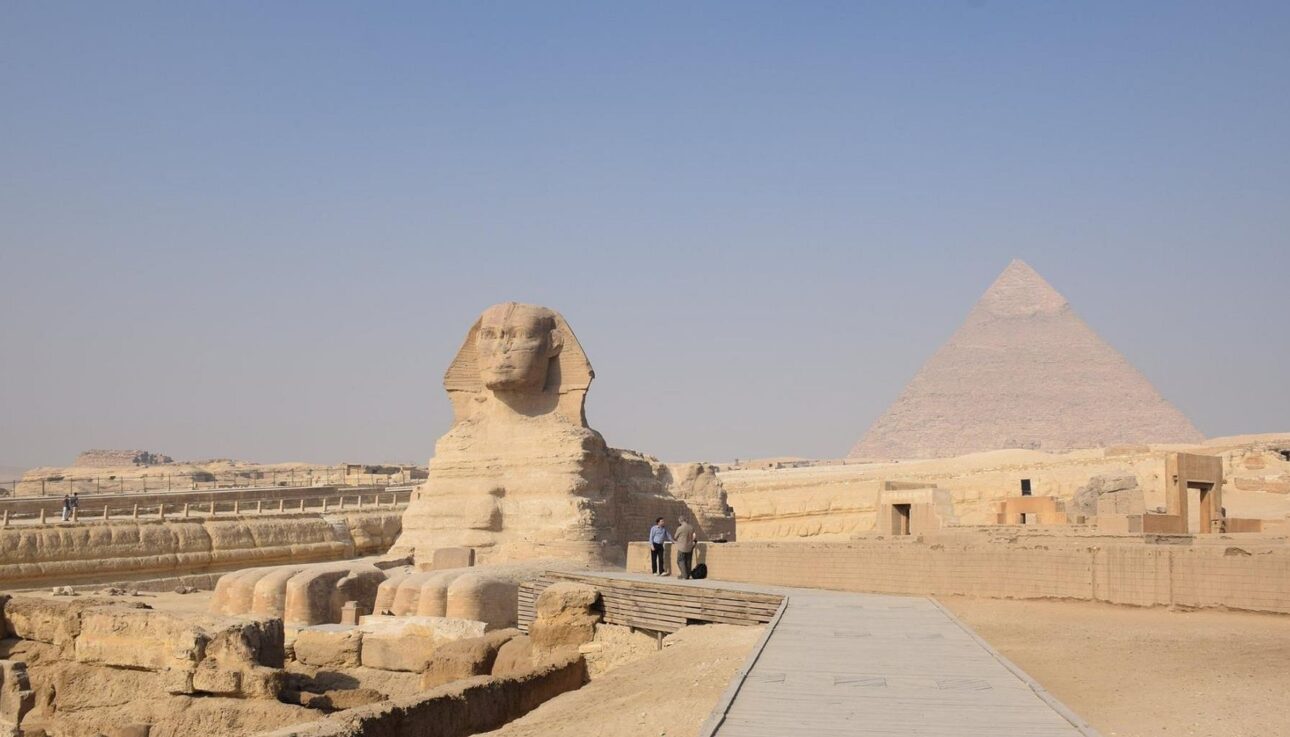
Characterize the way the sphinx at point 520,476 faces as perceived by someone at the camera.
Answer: facing the viewer and to the left of the viewer

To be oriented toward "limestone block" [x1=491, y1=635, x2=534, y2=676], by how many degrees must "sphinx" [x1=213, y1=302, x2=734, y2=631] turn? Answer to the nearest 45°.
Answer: approximately 45° to its left

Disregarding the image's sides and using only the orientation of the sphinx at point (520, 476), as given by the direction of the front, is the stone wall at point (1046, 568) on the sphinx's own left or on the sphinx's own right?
on the sphinx's own left

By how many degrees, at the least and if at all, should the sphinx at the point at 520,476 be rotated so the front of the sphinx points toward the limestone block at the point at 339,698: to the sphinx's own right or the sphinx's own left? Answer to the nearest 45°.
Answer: approximately 45° to the sphinx's own left

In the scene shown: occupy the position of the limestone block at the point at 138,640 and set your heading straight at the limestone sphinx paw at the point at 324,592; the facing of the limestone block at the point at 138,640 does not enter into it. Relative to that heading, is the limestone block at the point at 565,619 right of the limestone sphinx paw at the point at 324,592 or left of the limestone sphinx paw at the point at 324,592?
right

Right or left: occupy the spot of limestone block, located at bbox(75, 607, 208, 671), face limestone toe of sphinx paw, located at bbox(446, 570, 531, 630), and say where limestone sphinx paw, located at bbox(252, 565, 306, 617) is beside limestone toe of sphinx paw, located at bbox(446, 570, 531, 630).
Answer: left

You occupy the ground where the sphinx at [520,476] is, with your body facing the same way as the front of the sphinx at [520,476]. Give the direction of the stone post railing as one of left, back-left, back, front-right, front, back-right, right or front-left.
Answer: right

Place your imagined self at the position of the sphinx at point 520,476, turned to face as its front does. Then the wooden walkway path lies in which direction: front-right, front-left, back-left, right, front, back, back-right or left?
front-left

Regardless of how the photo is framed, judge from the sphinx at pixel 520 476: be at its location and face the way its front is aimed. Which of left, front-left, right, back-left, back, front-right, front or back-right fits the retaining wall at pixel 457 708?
front-left

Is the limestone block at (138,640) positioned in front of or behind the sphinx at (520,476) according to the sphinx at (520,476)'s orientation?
in front
